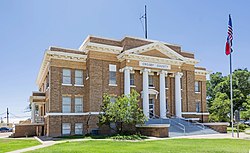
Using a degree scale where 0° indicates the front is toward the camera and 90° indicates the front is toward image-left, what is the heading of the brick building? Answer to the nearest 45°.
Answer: approximately 315°

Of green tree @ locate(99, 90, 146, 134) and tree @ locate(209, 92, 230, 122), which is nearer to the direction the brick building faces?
the green tree

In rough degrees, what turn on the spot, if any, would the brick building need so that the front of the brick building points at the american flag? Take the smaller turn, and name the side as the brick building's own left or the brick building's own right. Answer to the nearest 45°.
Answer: approximately 45° to the brick building's own left

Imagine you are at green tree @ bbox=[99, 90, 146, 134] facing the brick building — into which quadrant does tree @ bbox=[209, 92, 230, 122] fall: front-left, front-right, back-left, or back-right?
front-right

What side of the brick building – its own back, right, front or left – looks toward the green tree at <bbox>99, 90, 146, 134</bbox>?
front

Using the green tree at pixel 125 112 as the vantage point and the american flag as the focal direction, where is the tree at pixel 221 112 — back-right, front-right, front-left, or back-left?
front-left

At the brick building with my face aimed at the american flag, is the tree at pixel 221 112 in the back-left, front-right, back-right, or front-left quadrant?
front-left

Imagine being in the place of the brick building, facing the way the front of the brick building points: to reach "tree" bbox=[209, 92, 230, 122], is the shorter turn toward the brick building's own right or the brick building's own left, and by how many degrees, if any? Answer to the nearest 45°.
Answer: approximately 90° to the brick building's own left
